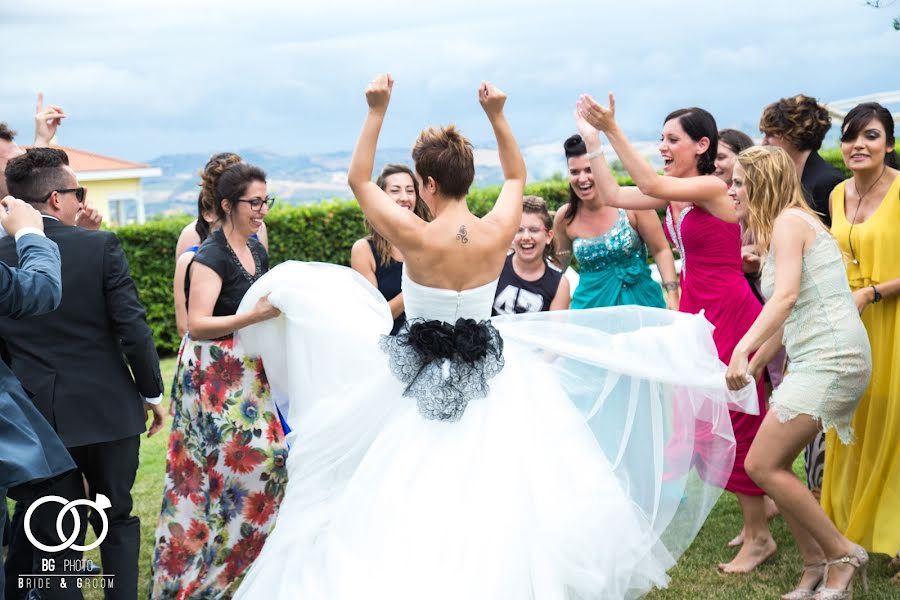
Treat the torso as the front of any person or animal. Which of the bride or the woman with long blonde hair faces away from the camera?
the bride

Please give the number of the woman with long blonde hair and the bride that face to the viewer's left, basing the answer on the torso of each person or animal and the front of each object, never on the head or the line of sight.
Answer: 1

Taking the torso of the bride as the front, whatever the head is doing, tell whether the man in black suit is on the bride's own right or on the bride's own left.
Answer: on the bride's own left

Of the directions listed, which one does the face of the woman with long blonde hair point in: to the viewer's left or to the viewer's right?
to the viewer's left

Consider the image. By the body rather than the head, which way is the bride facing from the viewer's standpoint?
away from the camera

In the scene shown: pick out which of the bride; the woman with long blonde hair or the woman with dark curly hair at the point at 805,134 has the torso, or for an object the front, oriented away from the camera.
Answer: the bride

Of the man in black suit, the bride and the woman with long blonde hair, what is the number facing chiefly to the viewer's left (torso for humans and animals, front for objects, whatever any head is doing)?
1

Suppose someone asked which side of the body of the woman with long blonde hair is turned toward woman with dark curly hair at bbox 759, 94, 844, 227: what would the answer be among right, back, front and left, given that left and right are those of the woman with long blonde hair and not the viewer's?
right

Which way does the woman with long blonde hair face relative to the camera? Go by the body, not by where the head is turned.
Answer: to the viewer's left

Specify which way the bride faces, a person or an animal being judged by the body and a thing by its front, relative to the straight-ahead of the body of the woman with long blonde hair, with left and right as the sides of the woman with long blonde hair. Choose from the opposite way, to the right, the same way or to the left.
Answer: to the right
